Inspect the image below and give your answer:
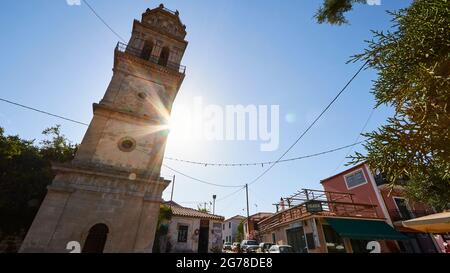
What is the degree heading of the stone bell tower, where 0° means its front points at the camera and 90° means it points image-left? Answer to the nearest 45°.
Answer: approximately 0°

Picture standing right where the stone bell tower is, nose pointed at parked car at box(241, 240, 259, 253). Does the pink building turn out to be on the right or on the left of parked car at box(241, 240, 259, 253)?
right

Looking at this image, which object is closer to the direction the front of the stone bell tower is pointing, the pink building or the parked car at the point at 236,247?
the pink building

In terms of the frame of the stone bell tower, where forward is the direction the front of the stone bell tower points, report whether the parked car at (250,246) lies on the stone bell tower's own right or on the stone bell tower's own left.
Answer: on the stone bell tower's own left

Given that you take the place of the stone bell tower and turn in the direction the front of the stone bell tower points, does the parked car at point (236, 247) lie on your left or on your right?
on your left

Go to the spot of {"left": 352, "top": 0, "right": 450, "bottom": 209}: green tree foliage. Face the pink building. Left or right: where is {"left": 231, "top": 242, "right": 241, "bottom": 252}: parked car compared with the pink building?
left

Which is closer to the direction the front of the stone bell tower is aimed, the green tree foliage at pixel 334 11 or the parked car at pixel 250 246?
the green tree foliage

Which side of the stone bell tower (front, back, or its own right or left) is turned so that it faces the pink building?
left

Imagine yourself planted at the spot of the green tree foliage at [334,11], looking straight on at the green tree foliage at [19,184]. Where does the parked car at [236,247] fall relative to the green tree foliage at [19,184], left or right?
right

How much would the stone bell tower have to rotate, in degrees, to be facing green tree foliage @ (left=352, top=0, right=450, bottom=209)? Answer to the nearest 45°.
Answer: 0° — it already faces it

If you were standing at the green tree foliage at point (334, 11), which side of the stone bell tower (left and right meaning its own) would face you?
front
